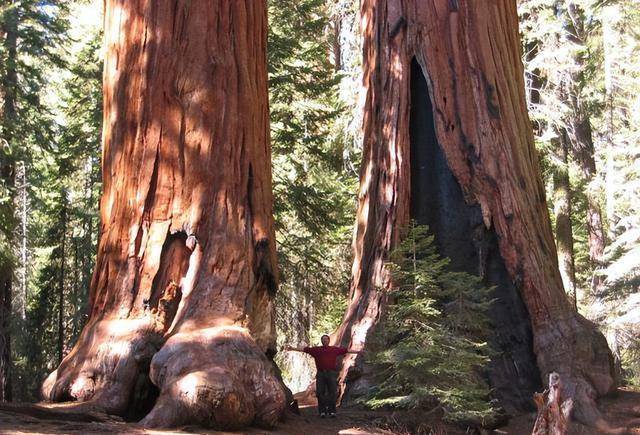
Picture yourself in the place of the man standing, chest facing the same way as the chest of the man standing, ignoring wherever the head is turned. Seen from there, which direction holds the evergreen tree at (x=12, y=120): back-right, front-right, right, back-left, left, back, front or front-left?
back-right

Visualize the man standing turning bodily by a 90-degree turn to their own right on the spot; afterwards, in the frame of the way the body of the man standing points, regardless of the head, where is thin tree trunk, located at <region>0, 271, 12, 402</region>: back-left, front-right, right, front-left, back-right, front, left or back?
front-right

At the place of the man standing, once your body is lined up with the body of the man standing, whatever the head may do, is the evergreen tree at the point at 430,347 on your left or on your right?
on your left

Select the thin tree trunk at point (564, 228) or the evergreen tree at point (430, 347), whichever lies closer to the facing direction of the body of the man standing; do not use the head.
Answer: the evergreen tree

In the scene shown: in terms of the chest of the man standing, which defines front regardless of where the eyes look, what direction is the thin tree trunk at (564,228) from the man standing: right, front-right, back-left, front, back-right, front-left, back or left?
back-left

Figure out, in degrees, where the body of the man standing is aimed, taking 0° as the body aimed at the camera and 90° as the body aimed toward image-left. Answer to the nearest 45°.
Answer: approximately 0°
